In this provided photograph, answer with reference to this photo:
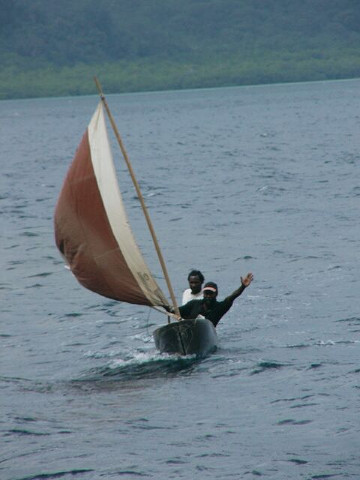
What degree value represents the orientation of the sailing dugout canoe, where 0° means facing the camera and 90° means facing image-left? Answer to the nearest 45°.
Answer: approximately 0°
